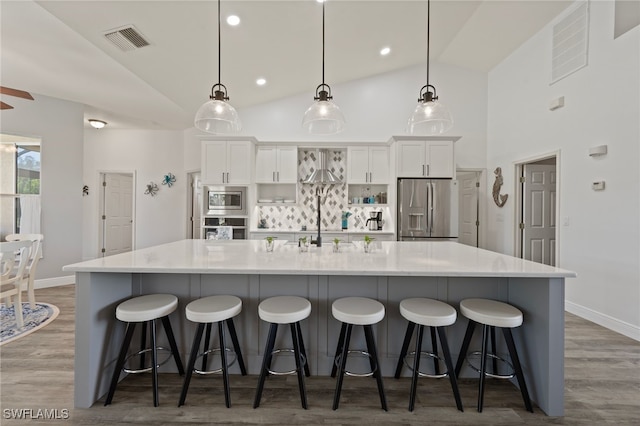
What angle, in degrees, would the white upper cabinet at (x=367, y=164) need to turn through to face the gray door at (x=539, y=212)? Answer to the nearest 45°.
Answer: approximately 90° to its left

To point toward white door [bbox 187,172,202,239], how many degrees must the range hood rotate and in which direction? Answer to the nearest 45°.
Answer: approximately 135° to its right

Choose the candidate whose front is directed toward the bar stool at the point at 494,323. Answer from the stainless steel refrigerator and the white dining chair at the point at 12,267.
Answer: the stainless steel refrigerator

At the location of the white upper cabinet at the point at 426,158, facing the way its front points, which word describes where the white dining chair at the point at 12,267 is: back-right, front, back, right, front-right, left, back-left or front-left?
front-right

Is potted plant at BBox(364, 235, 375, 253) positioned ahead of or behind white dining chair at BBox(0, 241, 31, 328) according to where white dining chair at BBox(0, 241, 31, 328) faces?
behind

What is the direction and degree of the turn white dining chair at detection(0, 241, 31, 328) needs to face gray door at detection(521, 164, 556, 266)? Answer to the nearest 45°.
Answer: approximately 180°

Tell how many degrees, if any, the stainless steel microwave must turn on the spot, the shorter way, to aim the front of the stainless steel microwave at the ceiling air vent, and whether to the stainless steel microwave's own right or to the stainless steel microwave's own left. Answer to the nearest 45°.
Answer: approximately 45° to the stainless steel microwave's own right

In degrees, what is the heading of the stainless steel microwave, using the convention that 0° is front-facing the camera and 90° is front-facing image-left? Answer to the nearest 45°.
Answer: approximately 0°

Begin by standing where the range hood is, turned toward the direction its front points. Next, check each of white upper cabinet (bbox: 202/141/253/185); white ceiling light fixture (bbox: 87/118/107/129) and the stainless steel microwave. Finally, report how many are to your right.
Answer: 3

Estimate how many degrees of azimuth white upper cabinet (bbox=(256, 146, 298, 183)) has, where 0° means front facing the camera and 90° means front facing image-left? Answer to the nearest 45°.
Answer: approximately 0°

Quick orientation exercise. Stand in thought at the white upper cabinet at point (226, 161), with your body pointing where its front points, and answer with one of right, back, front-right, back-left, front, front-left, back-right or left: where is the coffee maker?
left

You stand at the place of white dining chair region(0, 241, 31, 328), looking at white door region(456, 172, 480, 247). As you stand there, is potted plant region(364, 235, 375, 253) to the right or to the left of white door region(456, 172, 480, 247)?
right

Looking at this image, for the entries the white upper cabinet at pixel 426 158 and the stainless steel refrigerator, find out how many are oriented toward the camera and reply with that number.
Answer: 2
